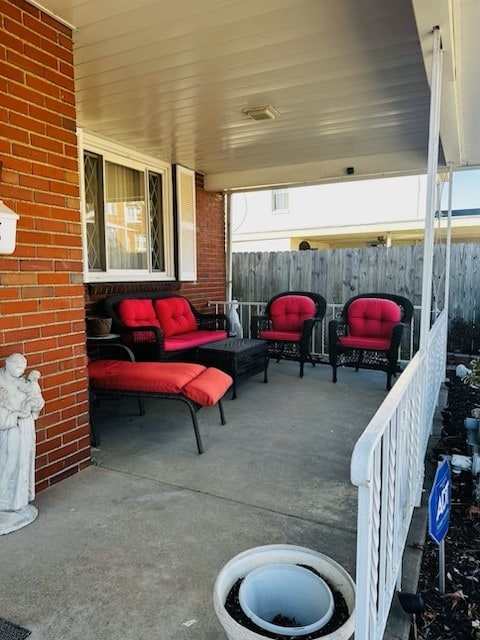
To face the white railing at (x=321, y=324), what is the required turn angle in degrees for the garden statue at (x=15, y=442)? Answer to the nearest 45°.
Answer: approximately 90° to its left

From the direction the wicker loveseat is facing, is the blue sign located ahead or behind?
ahead

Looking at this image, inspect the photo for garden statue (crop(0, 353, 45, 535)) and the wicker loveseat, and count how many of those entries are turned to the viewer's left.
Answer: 0

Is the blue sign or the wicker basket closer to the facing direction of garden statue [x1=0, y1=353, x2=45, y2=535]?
the blue sign

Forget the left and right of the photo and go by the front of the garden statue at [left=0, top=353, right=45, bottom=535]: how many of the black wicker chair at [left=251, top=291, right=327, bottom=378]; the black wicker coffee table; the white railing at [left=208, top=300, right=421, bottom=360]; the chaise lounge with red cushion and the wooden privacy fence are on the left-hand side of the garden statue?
5

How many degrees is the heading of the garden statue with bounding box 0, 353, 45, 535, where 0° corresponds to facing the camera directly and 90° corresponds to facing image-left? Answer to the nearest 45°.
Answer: approximately 315°

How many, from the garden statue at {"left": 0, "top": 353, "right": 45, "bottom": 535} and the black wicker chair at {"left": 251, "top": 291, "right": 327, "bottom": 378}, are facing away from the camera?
0

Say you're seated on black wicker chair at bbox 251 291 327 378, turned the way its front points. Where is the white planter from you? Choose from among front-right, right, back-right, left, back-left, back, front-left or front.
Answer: front-left

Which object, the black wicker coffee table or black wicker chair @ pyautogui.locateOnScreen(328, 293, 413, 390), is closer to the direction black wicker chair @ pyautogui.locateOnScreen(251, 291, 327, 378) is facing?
the black wicker coffee table

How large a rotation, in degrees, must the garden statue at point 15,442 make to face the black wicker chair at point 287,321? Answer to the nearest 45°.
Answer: approximately 90° to its left

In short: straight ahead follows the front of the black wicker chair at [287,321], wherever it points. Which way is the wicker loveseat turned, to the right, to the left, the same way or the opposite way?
to the left

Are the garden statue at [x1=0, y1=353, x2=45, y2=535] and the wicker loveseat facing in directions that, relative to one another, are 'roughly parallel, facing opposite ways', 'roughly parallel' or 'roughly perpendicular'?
roughly parallel

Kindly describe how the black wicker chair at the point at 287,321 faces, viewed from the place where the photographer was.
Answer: facing the viewer and to the left of the viewer
